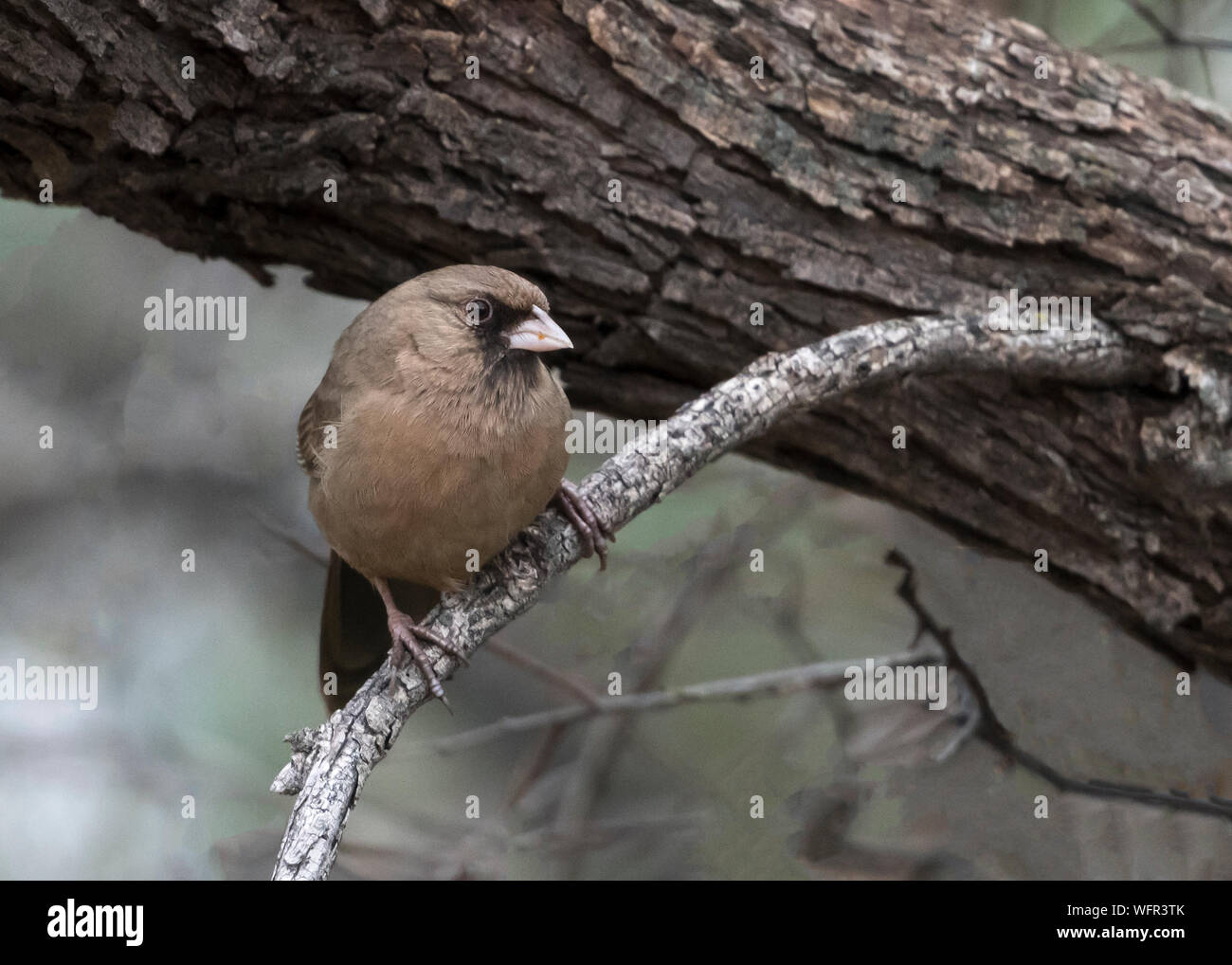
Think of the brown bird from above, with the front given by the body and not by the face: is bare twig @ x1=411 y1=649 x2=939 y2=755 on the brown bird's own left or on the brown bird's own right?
on the brown bird's own left

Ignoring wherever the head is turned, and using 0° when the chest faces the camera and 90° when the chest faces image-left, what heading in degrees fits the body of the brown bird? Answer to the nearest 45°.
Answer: approximately 315°
